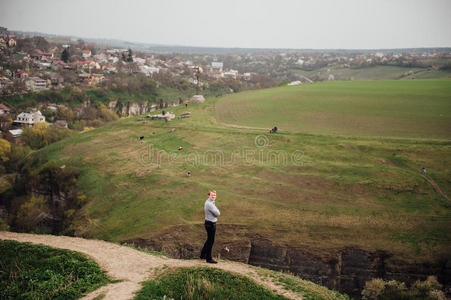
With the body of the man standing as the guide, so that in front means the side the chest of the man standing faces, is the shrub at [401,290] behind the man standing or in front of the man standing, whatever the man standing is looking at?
in front

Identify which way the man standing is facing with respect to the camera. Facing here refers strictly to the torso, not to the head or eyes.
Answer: to the viewer's right
